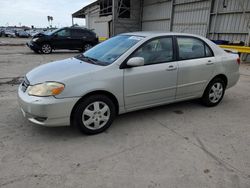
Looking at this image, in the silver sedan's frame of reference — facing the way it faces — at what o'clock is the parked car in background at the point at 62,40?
The parked car in background is roughly at 4 o'clock from the silver sedan.

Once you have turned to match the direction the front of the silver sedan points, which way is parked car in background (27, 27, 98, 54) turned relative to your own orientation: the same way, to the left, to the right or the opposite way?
the same way

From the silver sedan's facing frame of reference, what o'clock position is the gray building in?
The gray building is roughly at 5 o'clock from the silver sedan.

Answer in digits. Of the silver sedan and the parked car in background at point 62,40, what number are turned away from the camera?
0

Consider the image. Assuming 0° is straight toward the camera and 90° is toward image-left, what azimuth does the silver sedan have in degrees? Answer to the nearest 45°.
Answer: approximately 45°

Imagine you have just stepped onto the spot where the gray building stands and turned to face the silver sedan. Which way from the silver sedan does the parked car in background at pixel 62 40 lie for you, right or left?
right
